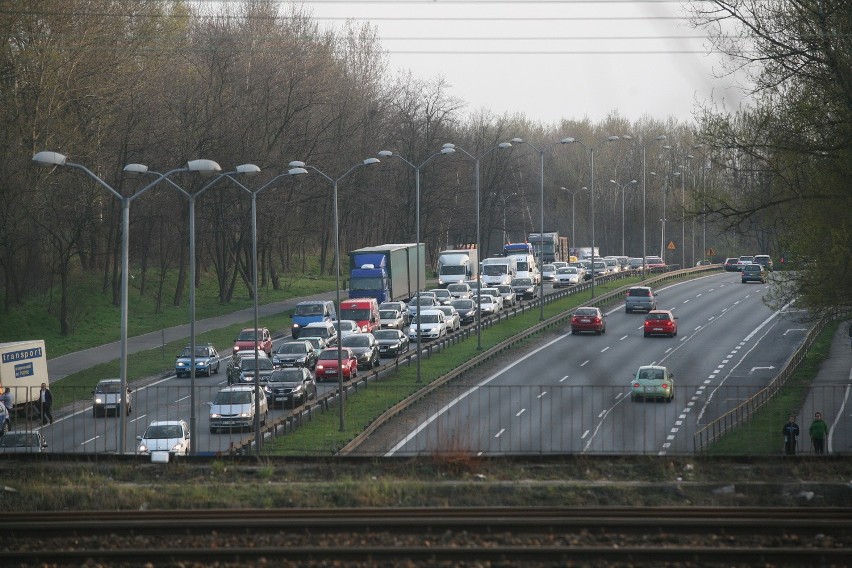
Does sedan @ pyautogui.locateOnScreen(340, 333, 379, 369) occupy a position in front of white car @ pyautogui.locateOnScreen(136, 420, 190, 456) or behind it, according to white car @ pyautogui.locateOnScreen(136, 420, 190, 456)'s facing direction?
behind

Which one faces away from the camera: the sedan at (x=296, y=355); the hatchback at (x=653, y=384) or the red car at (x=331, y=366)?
the hatchback

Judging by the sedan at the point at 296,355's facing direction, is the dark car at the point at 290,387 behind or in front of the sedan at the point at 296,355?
in front

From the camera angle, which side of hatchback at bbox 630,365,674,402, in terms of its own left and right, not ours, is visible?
back

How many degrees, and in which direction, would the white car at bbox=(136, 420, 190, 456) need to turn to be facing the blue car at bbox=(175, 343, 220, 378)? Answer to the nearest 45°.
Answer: approximately 135° to its right

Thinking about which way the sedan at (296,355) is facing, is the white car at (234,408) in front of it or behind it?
in front

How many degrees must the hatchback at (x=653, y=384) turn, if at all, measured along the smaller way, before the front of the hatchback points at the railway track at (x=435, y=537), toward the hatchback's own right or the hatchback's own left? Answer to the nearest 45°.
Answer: approximately 180°

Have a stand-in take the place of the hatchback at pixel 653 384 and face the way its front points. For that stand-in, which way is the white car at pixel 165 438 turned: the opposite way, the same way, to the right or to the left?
the opposite way

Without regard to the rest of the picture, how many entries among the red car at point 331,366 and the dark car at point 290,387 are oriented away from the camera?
0

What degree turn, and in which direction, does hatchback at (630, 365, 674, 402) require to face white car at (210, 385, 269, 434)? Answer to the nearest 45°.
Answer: approximately 135° to its left

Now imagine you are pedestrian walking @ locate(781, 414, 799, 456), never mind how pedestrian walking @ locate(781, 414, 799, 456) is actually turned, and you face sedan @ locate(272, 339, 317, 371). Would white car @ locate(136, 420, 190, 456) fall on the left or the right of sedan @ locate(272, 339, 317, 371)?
left

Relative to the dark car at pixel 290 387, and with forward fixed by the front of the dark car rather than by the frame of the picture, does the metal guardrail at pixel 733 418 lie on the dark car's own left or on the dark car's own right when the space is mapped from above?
on the dark car's own left

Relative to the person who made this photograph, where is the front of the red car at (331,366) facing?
facing the viewer and to the left of the viewer

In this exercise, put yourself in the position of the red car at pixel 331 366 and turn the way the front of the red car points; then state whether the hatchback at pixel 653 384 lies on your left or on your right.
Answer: on your left

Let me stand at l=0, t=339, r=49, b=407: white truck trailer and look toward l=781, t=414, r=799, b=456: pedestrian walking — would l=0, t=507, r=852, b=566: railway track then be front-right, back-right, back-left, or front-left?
front-right
